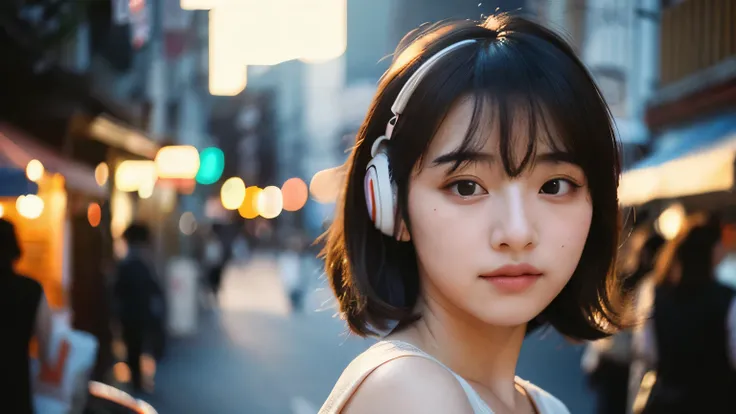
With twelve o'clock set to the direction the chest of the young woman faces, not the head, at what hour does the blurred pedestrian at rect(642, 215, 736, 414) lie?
The blurred pedestrian is roughly at 8 o'clock from the young woman.

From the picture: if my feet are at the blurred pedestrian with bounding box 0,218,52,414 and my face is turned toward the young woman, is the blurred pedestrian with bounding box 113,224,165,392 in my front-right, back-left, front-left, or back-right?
back-left

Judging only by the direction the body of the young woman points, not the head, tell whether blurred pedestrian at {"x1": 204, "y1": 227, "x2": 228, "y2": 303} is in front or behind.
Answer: behind

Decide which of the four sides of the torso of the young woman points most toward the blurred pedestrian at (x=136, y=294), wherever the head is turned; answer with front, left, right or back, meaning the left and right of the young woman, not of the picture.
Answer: back

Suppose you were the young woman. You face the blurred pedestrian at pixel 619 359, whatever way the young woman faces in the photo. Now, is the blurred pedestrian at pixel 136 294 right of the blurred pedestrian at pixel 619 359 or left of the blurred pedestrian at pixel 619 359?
left

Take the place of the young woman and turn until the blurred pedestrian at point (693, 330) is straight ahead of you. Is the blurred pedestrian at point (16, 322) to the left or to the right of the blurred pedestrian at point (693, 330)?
left

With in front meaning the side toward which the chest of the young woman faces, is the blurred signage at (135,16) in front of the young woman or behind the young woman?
behind

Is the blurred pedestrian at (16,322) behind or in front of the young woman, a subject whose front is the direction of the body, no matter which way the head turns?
behind

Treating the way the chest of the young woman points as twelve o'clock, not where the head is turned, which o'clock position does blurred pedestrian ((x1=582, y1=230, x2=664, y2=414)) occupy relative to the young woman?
The blurred pedestrian is roughly at 8 o'clock from the young woman.

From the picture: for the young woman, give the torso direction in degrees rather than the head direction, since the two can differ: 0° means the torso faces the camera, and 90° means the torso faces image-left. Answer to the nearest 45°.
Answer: approximately 315°
